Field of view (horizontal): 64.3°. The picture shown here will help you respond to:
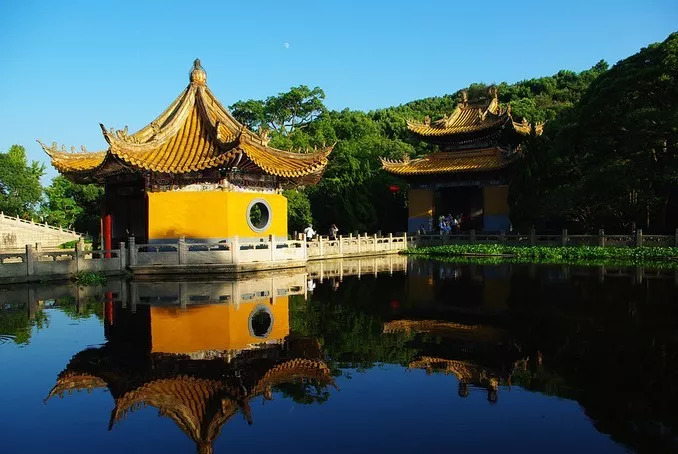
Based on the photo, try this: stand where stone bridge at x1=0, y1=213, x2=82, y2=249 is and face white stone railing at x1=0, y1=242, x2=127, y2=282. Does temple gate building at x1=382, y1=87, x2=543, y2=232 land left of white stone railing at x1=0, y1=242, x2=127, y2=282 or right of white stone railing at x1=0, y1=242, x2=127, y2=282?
left

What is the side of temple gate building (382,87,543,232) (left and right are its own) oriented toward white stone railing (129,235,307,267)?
front

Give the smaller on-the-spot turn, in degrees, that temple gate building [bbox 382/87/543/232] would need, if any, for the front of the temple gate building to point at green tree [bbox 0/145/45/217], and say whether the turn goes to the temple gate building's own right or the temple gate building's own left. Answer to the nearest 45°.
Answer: approximately 45° to the temple gate building's own right

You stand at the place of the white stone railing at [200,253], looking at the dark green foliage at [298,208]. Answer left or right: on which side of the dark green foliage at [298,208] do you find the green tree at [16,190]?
left

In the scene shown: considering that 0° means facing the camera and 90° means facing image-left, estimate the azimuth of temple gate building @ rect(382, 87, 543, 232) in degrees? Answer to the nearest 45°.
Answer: approximately 45°

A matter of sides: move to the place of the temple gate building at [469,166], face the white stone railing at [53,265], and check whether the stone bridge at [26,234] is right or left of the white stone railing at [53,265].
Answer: right

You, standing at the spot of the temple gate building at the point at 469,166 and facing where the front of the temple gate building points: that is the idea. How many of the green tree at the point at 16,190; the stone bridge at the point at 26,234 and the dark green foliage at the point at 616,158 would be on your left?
1

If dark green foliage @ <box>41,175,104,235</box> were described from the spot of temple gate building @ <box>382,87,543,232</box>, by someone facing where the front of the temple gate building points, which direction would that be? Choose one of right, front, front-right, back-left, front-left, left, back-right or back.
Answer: front-right

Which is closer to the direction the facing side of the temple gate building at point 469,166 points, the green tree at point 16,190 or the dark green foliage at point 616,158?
the green tree

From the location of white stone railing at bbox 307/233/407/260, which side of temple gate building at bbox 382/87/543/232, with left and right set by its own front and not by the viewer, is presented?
front

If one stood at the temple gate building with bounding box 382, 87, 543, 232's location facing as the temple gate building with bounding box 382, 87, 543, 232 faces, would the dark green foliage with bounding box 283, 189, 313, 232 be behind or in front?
in front

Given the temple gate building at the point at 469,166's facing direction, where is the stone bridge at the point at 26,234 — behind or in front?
in front

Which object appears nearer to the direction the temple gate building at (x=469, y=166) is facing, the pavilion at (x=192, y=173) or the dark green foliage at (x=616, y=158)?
the pavilion

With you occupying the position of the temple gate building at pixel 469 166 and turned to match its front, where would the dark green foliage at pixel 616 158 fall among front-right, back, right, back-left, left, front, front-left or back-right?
left

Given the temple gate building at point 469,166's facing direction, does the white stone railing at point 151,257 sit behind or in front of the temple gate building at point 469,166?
in front
